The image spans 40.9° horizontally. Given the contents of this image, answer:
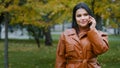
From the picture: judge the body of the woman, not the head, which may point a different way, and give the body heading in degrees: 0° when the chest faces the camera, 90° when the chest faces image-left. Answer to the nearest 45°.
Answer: approximately 0°
